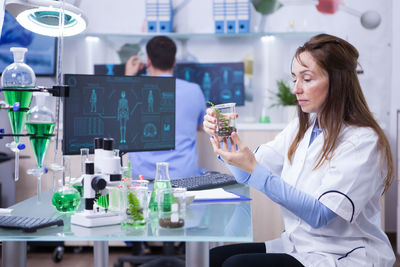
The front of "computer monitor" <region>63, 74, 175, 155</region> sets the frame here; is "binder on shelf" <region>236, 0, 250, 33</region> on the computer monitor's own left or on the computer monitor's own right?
on the computer monitor's own left

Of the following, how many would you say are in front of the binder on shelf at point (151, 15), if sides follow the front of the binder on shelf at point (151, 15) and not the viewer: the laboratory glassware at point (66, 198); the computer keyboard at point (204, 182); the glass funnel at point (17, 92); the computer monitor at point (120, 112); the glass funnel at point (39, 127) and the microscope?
6

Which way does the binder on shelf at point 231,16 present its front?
toward the camera

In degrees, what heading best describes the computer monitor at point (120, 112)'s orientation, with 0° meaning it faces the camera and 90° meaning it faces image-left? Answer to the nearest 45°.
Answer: approximately 315°

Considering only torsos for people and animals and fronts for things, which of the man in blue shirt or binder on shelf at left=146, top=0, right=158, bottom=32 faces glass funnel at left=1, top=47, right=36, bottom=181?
the binder on shelf

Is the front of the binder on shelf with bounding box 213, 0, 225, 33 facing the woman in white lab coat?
yes

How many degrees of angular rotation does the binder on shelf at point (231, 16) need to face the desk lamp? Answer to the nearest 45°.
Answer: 0° — it already faces it

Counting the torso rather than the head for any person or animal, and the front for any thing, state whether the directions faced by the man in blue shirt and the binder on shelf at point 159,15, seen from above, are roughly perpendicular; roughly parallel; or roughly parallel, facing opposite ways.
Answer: roughly parallel, facing opposite ways

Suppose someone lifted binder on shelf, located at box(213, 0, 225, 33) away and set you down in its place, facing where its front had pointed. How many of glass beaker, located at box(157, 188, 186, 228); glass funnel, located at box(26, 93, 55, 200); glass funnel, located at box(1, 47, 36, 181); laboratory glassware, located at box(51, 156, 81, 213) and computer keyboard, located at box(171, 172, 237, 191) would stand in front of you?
5

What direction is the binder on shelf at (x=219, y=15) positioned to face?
toward the camera

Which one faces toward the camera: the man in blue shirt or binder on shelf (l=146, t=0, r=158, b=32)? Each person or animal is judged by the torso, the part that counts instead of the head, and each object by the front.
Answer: the binder on shelf

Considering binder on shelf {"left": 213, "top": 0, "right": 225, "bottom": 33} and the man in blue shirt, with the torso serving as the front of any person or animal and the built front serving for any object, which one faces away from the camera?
the man in blue shirt

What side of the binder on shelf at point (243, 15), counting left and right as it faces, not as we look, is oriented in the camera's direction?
front

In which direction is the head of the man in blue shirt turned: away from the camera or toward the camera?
away from the camera

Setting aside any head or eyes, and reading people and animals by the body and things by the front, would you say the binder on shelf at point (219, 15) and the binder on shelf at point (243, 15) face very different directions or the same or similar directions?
same or similar directions

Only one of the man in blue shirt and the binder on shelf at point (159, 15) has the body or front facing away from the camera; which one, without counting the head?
the man in blue shirt

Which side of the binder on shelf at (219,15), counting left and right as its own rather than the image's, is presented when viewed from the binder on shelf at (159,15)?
right

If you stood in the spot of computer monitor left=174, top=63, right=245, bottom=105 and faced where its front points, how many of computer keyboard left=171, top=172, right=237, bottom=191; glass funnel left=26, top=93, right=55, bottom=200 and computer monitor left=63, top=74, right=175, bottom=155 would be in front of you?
3
